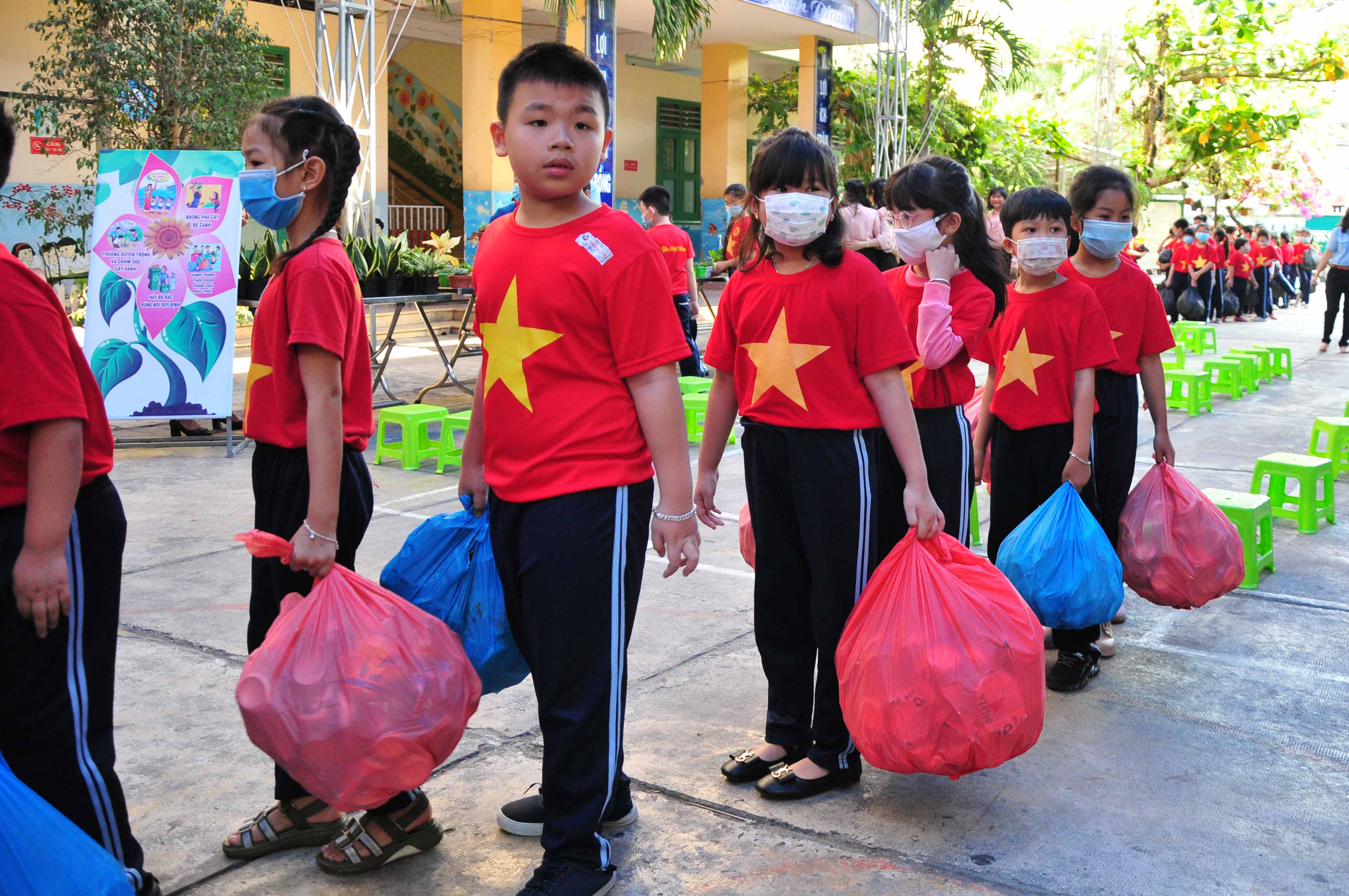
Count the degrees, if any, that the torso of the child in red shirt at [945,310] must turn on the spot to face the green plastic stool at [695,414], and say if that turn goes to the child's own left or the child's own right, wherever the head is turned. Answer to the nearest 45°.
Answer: approximately 135° to the child's own right

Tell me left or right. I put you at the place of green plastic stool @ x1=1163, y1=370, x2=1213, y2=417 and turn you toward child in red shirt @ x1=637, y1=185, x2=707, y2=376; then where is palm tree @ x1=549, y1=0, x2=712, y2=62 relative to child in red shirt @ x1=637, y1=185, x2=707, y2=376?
right

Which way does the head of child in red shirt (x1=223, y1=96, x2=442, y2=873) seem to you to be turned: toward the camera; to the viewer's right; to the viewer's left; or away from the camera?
to the viewer's left

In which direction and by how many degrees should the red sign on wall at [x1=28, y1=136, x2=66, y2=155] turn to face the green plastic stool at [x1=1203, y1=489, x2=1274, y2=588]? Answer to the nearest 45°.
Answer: approximately 45° to its left

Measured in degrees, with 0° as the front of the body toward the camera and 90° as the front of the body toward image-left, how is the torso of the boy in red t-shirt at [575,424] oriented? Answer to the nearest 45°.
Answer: approximately 45°

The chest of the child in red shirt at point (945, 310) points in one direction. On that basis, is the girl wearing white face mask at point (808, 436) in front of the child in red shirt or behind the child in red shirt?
in front

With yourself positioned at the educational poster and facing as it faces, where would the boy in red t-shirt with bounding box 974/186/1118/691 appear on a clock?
The boy in red t-shirt is roughly at 11 o'clock from the educational poster.

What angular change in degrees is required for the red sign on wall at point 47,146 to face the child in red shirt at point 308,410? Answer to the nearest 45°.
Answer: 0° — it already faces them

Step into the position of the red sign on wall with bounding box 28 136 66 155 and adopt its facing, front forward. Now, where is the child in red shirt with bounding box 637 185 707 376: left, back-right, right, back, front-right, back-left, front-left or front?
front-left

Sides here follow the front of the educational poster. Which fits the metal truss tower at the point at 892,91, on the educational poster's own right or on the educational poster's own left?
on the educational poster's own left

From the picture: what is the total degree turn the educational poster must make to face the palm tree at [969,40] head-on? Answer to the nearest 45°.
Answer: approximately 135° to its left

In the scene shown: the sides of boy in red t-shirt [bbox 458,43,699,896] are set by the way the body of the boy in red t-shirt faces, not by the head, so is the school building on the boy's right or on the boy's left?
on the boy's right
